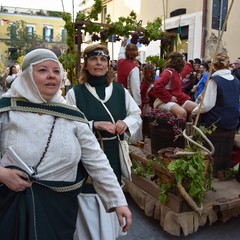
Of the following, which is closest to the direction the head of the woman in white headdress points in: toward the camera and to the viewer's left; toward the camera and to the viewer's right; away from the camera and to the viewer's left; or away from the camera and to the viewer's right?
toward the camera and to the viewer's right

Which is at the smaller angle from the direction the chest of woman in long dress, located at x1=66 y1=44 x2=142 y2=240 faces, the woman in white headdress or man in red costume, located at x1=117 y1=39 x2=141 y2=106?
the woman in white headdress

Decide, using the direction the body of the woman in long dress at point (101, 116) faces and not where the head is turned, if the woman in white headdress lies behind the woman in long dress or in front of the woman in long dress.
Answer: in front

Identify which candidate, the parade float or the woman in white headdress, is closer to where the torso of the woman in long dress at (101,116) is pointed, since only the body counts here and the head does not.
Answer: the woman in white headdress

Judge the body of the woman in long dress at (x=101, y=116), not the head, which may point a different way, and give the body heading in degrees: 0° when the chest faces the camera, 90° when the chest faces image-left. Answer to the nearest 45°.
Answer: approximately 0°

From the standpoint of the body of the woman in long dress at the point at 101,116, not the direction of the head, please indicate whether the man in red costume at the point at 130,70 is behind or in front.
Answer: behind
